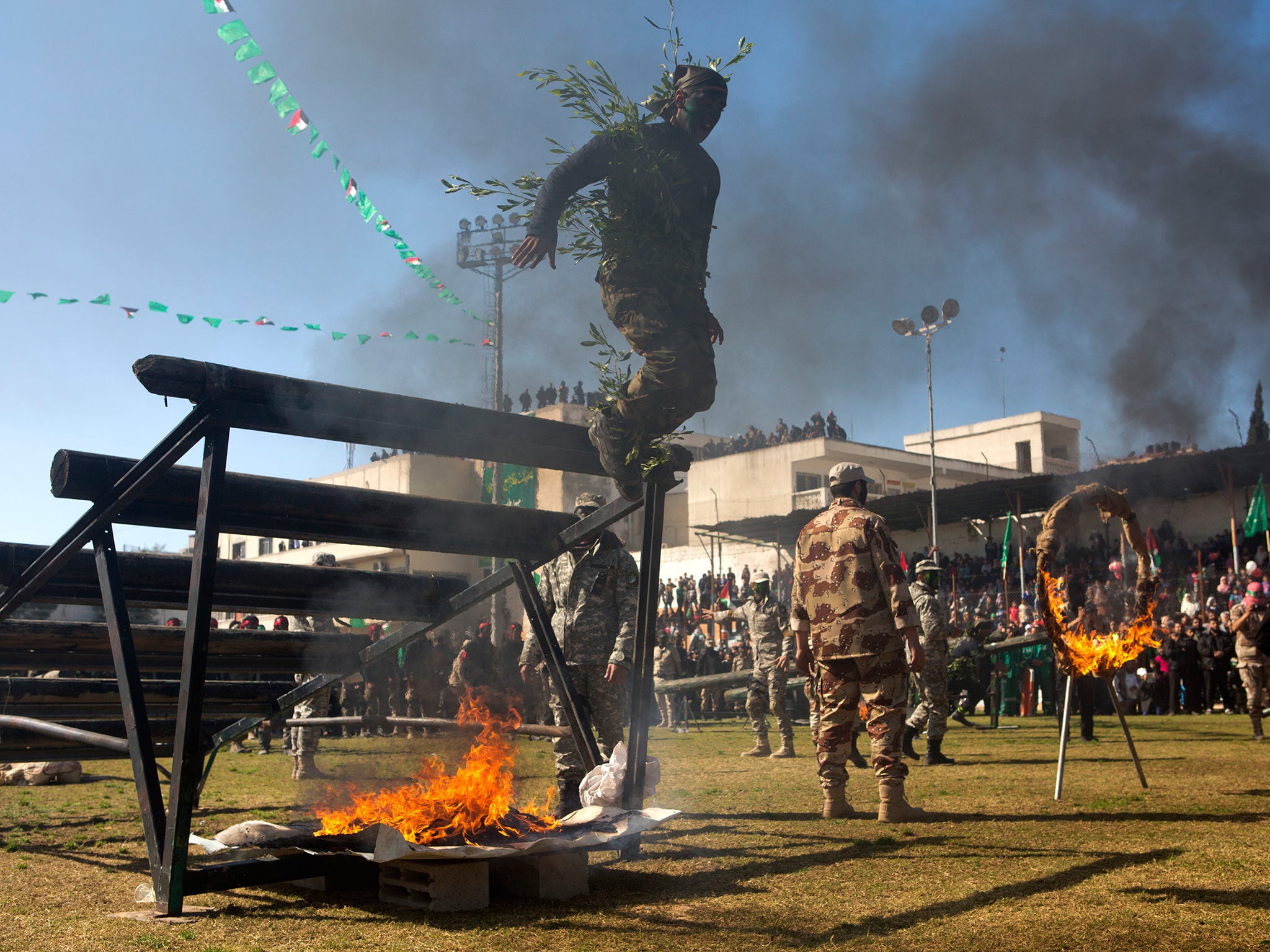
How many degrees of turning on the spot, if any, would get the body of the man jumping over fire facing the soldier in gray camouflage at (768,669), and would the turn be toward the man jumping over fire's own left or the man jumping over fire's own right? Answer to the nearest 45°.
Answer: approximately 135° to the man jumping over fire's own left

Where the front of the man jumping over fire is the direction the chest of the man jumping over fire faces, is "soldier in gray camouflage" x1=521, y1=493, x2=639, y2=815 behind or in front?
behind

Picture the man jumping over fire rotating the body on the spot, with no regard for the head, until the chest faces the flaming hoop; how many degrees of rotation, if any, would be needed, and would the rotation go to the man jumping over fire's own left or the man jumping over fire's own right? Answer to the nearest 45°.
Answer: approximately 90° to the man jumping over fire's own left

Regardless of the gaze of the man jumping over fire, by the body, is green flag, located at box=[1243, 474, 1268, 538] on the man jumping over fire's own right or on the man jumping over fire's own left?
on the man jumping over fire's own left

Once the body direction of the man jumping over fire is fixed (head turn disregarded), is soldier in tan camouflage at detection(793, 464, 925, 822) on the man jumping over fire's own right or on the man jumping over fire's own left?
on the man jumping over fire's own left

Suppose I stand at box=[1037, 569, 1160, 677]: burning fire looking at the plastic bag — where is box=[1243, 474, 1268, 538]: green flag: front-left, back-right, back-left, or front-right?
back-right

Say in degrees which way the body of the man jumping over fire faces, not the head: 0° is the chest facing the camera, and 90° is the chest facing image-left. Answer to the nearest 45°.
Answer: approximately 315°
